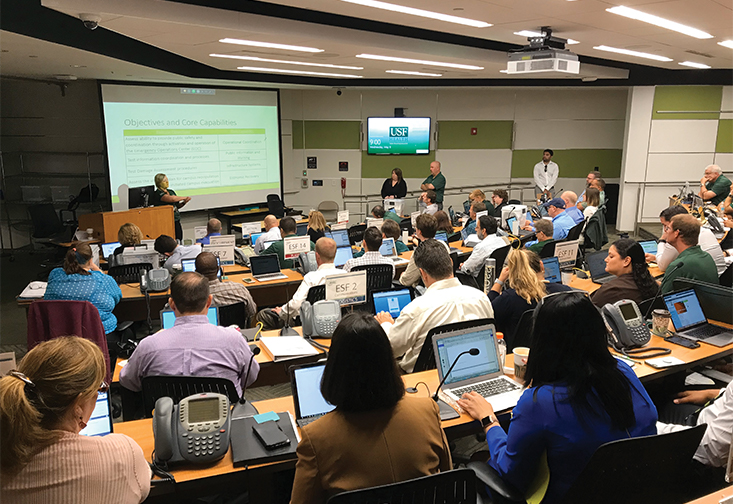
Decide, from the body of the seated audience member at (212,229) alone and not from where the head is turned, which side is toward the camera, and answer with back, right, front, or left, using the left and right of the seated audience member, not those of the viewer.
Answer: back

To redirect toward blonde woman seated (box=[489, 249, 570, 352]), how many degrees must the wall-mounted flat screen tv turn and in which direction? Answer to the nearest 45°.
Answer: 0° — it already faces them

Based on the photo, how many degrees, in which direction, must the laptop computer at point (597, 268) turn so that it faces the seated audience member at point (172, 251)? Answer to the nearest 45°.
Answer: approximately 135° to its right

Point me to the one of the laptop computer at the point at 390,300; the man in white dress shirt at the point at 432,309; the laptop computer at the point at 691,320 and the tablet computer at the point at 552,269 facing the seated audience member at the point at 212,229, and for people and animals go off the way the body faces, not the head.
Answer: the man in white dress shirt

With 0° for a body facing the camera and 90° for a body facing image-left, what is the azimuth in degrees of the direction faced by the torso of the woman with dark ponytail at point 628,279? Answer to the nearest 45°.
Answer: approximately 90°

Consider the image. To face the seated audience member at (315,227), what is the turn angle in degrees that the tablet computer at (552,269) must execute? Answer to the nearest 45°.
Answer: approximately 90° to its right

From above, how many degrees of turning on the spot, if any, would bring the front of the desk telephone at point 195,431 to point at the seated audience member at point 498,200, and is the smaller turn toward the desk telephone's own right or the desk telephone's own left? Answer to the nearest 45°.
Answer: approximately 135° to the desk telephone's own left

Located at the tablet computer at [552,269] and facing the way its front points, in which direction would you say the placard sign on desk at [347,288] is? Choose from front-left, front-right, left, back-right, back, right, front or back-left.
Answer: front-right

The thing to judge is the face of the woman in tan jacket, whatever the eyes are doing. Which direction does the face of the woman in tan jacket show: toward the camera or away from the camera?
away from the camera

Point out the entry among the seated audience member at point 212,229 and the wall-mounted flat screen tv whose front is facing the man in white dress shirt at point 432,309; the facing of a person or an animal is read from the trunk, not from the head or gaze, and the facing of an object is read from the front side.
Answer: the wall-mounted flat screen tv

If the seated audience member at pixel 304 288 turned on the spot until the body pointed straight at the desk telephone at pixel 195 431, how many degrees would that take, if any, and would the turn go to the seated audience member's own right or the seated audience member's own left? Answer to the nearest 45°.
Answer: approximately 135° to the seated audience member's own left

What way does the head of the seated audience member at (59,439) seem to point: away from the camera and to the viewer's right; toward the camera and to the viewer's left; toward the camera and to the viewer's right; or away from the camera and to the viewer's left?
away from the camera and to the viewer's right

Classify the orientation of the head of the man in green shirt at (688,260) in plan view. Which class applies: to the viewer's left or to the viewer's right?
to the viewer's left

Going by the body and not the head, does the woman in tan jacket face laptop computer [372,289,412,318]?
yes

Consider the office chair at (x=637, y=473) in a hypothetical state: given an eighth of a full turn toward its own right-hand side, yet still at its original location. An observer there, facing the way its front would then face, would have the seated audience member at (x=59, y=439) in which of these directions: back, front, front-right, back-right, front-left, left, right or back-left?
back-left
